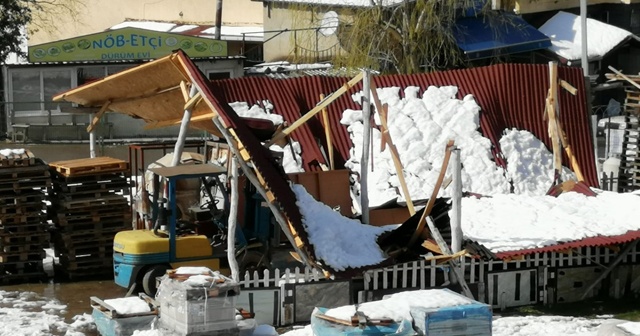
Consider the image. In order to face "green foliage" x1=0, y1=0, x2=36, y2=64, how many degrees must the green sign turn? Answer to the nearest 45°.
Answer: approximately 135° to its right

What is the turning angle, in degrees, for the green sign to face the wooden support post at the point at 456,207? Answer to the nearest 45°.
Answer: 0° — it already faces it

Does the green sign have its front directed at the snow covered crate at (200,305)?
yes

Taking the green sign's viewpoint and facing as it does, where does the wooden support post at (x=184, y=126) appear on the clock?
The wooden support post is roughly at 12 o'clock from the green sign.

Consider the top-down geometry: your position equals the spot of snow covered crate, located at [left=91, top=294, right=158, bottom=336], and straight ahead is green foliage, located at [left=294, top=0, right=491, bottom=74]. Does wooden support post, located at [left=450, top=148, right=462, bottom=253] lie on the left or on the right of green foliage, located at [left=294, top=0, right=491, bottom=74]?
right

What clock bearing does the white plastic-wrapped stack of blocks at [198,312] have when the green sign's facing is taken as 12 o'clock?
The white plastic-wrapped stack of blocks is roughly at 12 o'clock from the green sign.

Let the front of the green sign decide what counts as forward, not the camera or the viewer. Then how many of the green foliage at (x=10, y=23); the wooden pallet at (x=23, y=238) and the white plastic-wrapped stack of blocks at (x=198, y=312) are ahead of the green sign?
2

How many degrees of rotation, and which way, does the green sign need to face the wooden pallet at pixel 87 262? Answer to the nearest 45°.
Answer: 0° — it already faces it

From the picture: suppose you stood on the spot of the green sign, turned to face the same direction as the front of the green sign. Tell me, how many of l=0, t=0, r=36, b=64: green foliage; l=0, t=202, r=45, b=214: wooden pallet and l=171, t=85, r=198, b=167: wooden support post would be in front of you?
2

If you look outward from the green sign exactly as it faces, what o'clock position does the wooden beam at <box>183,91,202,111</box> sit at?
The wooden beam is roughly at 12 o'clock from the green sign.

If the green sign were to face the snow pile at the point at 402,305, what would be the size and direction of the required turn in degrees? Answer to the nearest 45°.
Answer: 0° — it already faces it

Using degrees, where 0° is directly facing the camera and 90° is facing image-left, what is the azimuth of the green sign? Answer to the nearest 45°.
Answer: approximately 0°

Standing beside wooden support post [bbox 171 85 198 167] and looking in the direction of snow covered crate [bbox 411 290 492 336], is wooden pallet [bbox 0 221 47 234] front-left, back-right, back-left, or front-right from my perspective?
back-right

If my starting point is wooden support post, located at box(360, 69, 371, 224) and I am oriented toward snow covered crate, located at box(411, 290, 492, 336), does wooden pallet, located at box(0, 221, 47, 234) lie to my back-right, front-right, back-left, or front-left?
front-right

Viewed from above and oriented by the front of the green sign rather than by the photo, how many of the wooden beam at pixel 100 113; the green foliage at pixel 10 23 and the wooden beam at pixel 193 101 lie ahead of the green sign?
2
